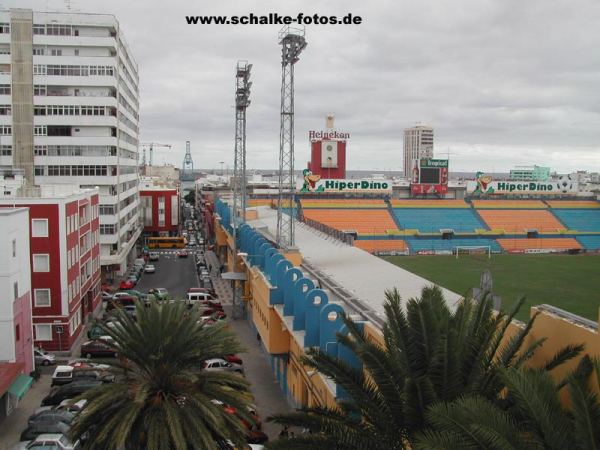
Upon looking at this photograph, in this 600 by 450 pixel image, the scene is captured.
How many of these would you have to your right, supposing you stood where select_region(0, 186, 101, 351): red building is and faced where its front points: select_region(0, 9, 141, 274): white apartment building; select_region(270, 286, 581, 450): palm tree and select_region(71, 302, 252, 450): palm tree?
2

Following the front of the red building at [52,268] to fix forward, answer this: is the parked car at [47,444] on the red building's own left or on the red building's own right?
on the red building's own right

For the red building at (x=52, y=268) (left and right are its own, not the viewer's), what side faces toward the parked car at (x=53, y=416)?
right

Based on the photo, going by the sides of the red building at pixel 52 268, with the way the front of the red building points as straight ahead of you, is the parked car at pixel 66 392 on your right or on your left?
on your right

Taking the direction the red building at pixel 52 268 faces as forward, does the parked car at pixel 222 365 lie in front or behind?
in front

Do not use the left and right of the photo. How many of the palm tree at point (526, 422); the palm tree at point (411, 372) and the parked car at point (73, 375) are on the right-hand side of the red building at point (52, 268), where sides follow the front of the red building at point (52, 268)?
3

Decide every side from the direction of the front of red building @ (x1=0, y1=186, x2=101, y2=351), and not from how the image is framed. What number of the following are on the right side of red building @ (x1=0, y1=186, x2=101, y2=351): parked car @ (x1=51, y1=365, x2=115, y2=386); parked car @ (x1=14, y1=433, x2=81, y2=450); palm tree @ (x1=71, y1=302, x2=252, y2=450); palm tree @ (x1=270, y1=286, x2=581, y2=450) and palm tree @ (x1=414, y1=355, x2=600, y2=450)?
5

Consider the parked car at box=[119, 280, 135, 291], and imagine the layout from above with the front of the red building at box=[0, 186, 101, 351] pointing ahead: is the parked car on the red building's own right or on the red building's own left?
on the red building's own left

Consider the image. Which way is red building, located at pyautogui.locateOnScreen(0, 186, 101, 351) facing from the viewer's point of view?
to the viewer's right
